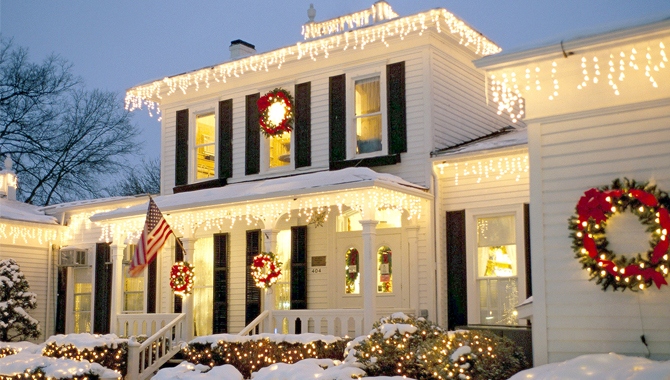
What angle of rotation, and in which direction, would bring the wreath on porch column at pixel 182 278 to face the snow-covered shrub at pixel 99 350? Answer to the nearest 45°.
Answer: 0° — it already faces it

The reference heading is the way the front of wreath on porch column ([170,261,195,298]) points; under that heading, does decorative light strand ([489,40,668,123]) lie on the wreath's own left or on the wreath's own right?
on the wreath's own left

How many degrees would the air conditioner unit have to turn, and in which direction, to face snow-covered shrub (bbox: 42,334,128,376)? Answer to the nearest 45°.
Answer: approximately 45° to its left

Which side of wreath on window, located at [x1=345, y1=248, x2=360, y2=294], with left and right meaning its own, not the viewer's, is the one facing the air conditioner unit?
right

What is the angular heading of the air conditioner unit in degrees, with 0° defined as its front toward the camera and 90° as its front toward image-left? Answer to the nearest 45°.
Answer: approximately 45°

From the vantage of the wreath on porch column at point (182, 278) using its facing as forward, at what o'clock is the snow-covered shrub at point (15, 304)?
The snow-covered shrub is roughly at 3 o'clock from the wreath on porch column.

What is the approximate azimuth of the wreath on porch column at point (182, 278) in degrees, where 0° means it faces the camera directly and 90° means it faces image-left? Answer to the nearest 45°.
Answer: approximately 45°
